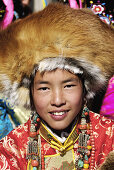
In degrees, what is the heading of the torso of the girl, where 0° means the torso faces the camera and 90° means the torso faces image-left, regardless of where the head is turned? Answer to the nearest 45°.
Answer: approximately 0°
